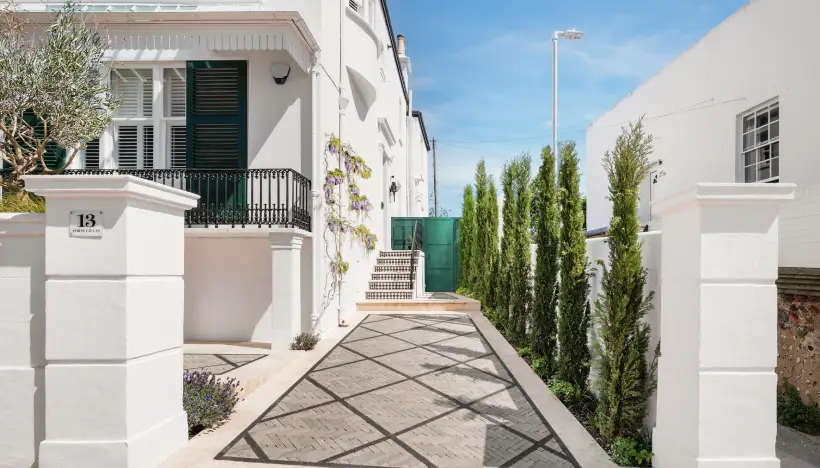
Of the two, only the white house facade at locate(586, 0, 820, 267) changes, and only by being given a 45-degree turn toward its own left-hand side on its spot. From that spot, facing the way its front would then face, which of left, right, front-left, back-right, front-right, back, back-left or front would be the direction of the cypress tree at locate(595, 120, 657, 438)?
front

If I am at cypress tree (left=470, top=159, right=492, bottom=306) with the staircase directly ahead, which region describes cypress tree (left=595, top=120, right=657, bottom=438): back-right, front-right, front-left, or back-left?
back-left

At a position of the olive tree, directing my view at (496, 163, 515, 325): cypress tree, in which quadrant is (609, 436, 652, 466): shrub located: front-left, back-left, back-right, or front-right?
front-right

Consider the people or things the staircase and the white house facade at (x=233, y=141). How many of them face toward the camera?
2

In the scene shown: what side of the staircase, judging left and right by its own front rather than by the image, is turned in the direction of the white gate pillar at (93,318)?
front

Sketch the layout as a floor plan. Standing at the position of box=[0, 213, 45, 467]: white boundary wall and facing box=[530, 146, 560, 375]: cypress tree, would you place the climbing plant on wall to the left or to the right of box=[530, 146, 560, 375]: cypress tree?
left

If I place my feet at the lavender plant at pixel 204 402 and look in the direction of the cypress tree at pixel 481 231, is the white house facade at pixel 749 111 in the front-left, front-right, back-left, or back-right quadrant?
front-right

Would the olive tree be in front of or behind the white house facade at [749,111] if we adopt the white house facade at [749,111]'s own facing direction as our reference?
in front

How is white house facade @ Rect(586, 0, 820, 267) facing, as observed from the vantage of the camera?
facing the viewer and to the left of the viewer

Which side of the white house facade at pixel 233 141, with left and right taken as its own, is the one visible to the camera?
front

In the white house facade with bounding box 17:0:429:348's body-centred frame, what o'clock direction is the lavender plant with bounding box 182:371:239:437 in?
The lavender plant is roughly at 12 o'clock from the white house facade.

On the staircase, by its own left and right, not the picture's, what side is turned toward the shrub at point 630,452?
front

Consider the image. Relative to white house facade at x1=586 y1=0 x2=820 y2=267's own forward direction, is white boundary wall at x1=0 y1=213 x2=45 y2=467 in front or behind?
in front
